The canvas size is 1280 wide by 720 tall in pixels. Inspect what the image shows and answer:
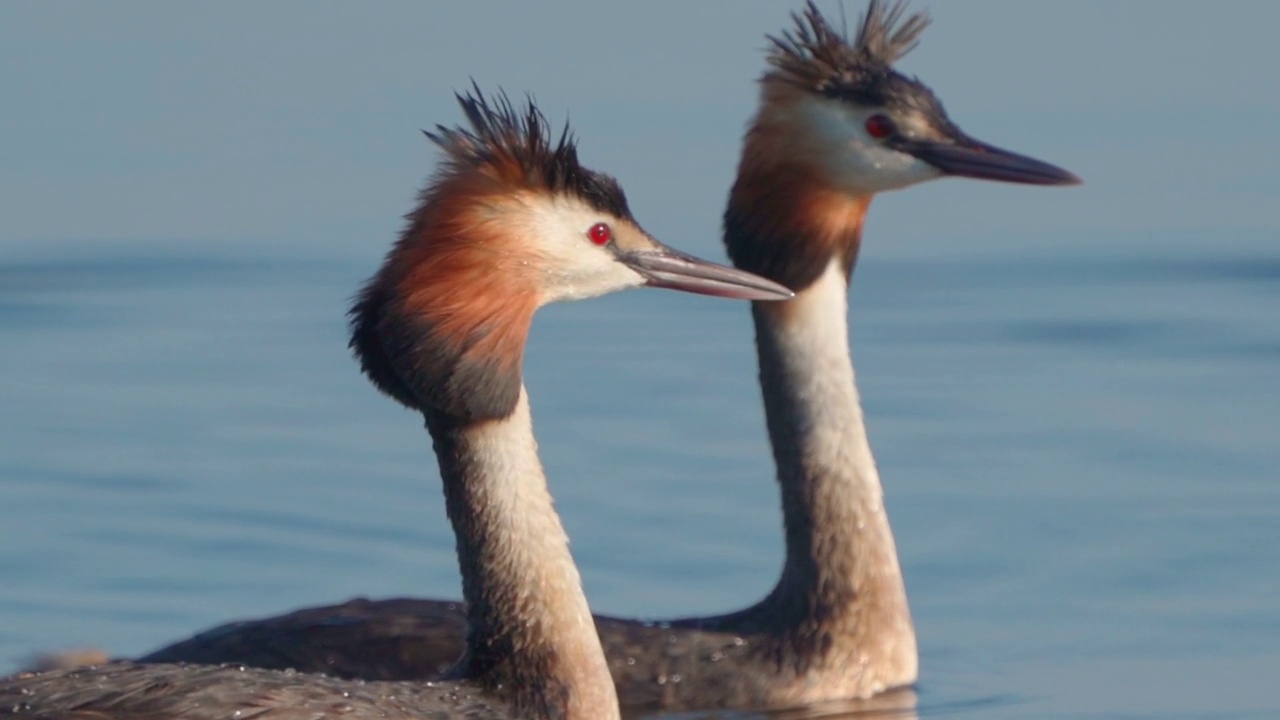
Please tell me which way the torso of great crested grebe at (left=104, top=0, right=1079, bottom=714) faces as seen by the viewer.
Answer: to the viewer's right

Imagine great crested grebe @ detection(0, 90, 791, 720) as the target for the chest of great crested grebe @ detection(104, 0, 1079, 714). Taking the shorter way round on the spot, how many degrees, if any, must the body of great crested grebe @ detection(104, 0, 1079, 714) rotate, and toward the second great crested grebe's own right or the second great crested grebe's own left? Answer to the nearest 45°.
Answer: approximately 135° to the second great crested grebe's own right

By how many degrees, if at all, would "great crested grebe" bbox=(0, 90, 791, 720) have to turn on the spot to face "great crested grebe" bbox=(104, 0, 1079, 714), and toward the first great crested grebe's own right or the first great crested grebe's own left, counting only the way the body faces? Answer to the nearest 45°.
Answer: approximately 45° to the first great crested grebe's own left

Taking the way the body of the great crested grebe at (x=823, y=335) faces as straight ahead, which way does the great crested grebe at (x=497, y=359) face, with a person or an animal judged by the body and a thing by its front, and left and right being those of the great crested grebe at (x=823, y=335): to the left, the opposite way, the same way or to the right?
the same way

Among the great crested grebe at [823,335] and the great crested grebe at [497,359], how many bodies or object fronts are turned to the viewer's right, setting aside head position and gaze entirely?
2

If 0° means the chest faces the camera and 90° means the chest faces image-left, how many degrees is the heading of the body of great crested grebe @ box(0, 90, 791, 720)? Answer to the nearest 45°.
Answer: approximately 270°
